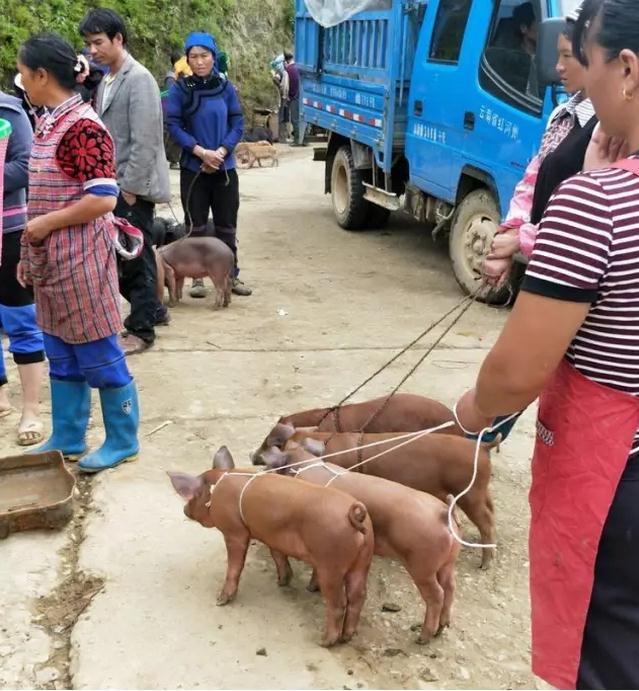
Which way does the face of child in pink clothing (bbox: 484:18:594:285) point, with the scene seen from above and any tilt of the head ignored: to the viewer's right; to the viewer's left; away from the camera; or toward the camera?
to the viewer's left

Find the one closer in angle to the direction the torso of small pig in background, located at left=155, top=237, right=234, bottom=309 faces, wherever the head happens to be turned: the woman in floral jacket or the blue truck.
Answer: the woman in floral jacket

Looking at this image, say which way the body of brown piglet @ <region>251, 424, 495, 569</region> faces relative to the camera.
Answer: to the viewer's left

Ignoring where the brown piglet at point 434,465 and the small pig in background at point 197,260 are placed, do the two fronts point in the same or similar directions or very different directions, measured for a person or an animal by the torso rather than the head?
same or similar directions

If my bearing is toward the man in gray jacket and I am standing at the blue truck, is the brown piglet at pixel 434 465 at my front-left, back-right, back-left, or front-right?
front-left

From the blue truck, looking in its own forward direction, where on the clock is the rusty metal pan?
The rusty metal pan is roughly at 2 o'clock from the blue truck.

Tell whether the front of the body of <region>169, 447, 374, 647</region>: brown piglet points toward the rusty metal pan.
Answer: yes

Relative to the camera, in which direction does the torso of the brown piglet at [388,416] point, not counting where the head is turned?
to the viewer's left

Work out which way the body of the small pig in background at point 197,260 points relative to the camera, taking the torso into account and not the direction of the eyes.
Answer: to the viewer's left

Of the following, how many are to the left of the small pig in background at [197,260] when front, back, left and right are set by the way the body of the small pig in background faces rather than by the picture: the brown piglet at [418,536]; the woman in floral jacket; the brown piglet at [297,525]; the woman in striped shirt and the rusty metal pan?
5
